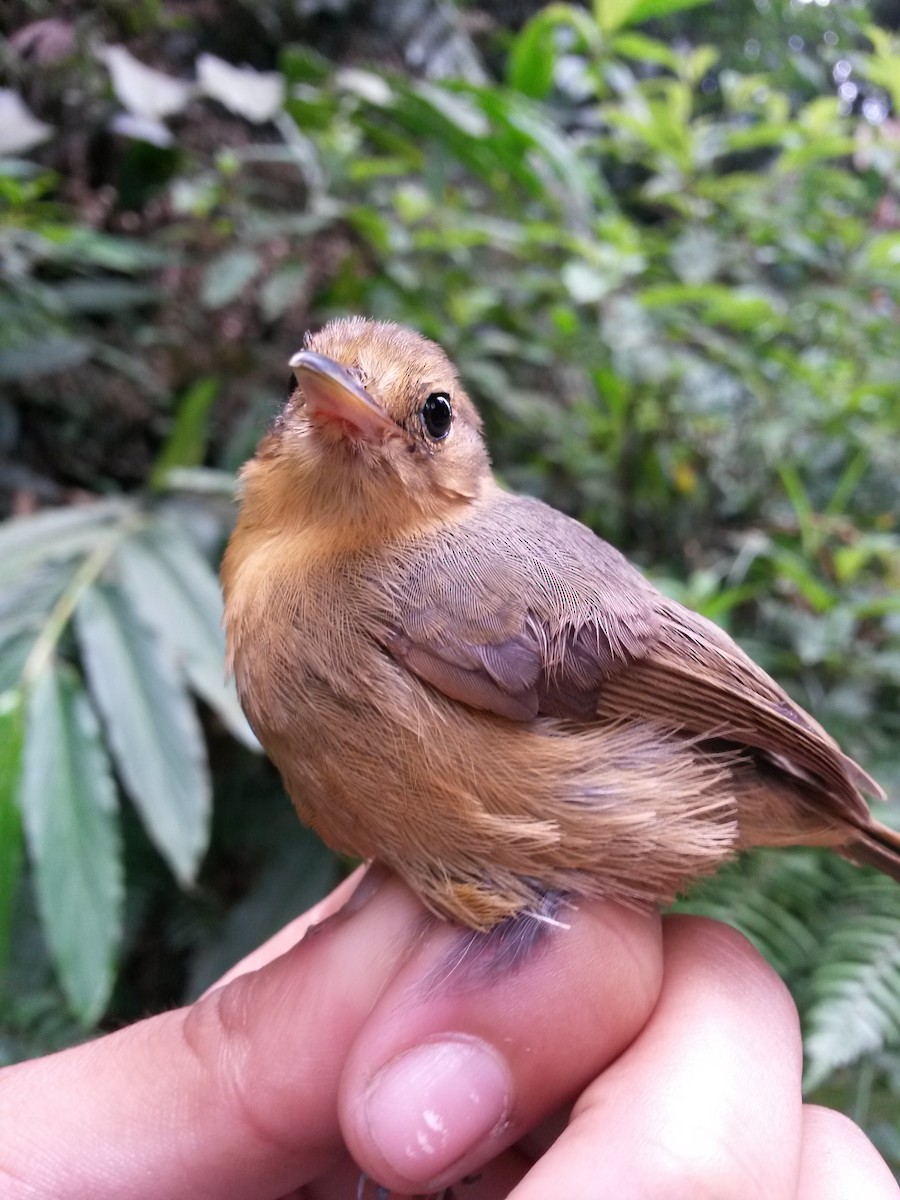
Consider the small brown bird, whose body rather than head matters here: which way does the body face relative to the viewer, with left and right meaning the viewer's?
facing the viewer and to the left of the viewer

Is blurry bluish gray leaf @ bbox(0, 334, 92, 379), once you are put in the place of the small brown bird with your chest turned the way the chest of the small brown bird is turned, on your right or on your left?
on your right

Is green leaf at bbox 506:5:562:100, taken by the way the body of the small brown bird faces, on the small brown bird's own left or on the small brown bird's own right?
on the small brown bird's own right

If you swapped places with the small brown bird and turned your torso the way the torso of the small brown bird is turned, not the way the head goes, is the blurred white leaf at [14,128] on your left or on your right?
on your right

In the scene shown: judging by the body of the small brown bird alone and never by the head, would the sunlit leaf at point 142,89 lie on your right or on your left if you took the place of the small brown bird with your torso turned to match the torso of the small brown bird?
on your right
